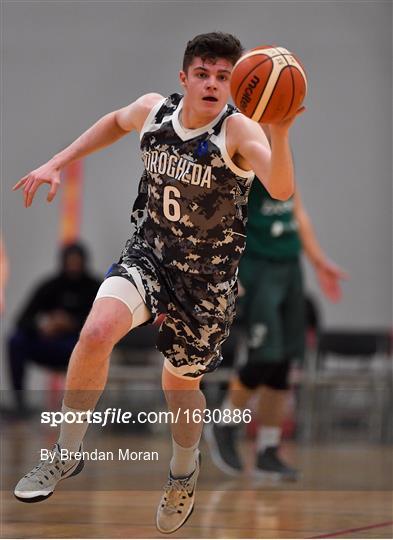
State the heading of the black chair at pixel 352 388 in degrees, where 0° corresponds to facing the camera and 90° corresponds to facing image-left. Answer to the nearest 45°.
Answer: approximately 0°

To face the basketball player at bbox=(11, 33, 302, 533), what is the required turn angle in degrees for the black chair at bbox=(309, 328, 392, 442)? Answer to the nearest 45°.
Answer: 0° — it already faces them

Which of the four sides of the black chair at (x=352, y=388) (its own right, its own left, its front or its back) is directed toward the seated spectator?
right
